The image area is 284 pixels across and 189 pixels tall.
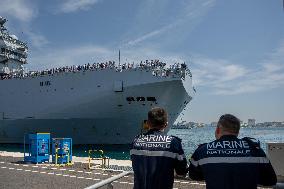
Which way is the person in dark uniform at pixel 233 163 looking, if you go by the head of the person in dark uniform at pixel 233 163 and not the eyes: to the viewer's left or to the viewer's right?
to the viewer's left

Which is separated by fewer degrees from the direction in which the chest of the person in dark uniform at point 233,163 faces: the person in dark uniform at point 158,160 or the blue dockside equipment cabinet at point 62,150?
the blue dockside equipment cabinet

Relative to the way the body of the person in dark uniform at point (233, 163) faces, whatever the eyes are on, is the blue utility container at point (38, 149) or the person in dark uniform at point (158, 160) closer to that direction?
the blue utility container

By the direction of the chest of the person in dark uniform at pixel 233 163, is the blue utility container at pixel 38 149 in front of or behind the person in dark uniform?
in front

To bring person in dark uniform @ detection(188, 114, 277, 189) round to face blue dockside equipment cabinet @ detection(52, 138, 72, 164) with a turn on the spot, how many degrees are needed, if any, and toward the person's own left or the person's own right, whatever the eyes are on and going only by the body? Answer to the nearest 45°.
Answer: approximately 45° to the person's own left

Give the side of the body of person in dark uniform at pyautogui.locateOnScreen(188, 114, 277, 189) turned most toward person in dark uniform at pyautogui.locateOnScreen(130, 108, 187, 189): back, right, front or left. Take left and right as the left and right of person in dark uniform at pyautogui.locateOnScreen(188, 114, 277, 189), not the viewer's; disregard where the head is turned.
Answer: left

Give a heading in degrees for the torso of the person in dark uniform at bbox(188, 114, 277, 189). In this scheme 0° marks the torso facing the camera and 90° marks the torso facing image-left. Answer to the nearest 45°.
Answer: approximately 180°

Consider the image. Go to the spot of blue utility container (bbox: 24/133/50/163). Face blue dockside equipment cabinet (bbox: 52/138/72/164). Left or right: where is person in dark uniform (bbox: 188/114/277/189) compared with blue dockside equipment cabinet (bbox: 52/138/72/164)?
right
